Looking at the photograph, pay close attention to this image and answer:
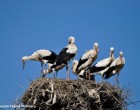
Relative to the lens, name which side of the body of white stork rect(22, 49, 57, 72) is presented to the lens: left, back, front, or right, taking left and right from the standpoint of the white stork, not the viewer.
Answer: left
